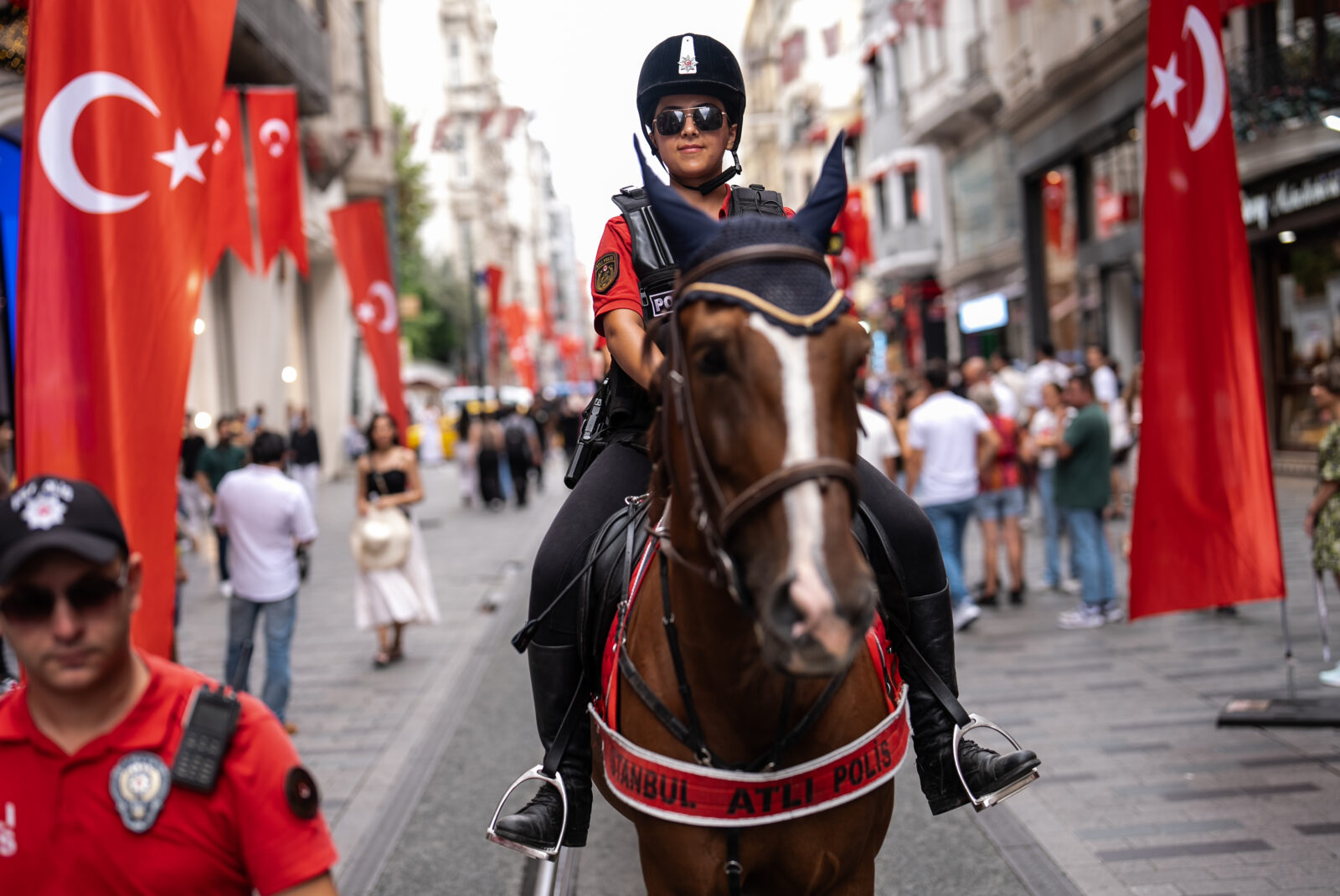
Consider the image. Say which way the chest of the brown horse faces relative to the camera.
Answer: toward the camera

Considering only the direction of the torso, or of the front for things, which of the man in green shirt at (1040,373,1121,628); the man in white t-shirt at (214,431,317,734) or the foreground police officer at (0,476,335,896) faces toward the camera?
the foreground police officer

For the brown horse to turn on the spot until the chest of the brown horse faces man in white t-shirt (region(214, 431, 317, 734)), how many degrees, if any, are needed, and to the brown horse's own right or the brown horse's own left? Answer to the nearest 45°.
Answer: approximately 135° to the brown horse's own right

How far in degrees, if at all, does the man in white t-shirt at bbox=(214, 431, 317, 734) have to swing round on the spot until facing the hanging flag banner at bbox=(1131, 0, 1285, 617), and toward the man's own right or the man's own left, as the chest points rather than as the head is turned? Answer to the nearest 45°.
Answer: approximately 135° to the man's own right

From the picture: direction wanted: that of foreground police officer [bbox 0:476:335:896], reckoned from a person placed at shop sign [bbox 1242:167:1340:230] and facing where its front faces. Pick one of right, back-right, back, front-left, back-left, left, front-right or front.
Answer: front-left

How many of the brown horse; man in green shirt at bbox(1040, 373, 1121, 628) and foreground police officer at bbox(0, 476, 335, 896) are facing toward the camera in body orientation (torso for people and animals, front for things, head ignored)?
2

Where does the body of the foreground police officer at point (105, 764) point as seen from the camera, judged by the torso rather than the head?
toward the camera

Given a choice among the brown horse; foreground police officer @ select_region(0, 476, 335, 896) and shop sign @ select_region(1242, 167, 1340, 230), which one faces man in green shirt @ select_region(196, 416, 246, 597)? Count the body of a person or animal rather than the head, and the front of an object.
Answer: the shop sign

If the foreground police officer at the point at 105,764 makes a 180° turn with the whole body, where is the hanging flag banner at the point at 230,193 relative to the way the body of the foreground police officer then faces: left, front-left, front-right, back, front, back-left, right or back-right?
front

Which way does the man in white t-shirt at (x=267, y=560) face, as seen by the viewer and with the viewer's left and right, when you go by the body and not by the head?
facing away from the viewer

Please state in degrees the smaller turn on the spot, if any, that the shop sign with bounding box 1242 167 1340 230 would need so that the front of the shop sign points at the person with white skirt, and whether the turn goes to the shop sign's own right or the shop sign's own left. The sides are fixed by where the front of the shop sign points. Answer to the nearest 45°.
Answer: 0° — it already faces them

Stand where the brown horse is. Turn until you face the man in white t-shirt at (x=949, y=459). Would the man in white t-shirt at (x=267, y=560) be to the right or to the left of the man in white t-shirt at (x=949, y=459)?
left
